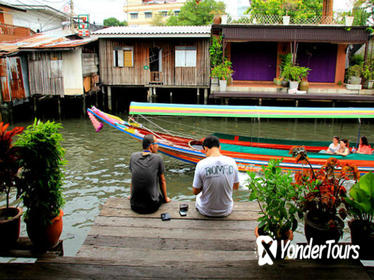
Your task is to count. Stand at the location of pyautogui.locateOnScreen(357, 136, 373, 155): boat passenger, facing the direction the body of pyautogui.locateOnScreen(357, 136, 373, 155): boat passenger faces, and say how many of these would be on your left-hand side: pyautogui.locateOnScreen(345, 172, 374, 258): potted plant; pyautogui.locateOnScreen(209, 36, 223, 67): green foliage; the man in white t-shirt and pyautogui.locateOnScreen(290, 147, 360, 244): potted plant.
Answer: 3

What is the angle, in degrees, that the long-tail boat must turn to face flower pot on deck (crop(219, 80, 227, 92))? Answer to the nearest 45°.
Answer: approximately 90° to its right

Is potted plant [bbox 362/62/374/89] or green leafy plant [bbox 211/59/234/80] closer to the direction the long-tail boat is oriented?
the green leafy plant

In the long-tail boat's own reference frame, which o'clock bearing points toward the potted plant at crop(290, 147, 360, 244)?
The potted plant is roughly at 9 o'clock from the long-tail boat.

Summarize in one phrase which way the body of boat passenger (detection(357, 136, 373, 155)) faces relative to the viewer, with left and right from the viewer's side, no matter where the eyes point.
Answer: facing to the left of the viewer

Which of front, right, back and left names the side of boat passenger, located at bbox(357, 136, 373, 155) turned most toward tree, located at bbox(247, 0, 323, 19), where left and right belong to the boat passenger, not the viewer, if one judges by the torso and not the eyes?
right

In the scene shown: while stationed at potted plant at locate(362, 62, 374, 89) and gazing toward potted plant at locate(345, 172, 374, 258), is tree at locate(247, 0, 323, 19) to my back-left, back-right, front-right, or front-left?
back-right

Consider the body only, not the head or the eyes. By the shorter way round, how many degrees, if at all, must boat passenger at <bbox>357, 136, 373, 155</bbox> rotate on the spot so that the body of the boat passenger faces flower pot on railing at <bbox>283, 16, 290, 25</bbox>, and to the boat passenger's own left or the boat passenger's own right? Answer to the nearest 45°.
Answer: approximately 45° to the boat passenger's own right

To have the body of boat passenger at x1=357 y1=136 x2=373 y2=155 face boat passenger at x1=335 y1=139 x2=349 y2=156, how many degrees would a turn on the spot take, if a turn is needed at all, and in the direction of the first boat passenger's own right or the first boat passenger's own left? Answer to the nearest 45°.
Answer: approximately 45° to the first boat passenger's own left

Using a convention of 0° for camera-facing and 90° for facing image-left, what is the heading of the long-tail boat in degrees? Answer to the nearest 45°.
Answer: approximately 90°
